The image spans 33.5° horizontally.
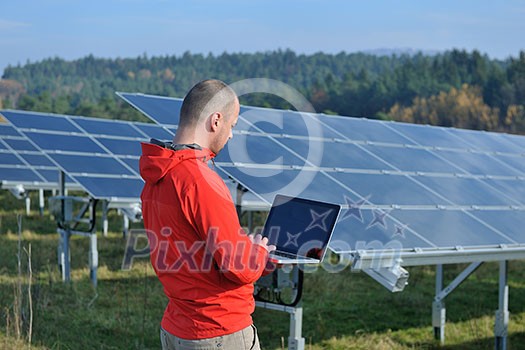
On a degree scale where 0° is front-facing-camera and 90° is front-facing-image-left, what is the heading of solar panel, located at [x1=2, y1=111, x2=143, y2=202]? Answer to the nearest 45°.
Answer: approximately 315°

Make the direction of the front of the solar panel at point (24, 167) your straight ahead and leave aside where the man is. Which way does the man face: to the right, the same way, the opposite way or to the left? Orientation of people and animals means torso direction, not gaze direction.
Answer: to the left

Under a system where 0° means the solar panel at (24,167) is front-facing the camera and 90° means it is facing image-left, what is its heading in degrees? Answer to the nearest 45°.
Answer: approximately 315°

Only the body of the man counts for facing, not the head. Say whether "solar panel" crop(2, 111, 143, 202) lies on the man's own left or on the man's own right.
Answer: on the man's own left

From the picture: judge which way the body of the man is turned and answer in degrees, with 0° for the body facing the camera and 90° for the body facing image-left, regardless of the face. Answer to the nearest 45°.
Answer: approximately 225°

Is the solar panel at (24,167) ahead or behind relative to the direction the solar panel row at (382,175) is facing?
behind
